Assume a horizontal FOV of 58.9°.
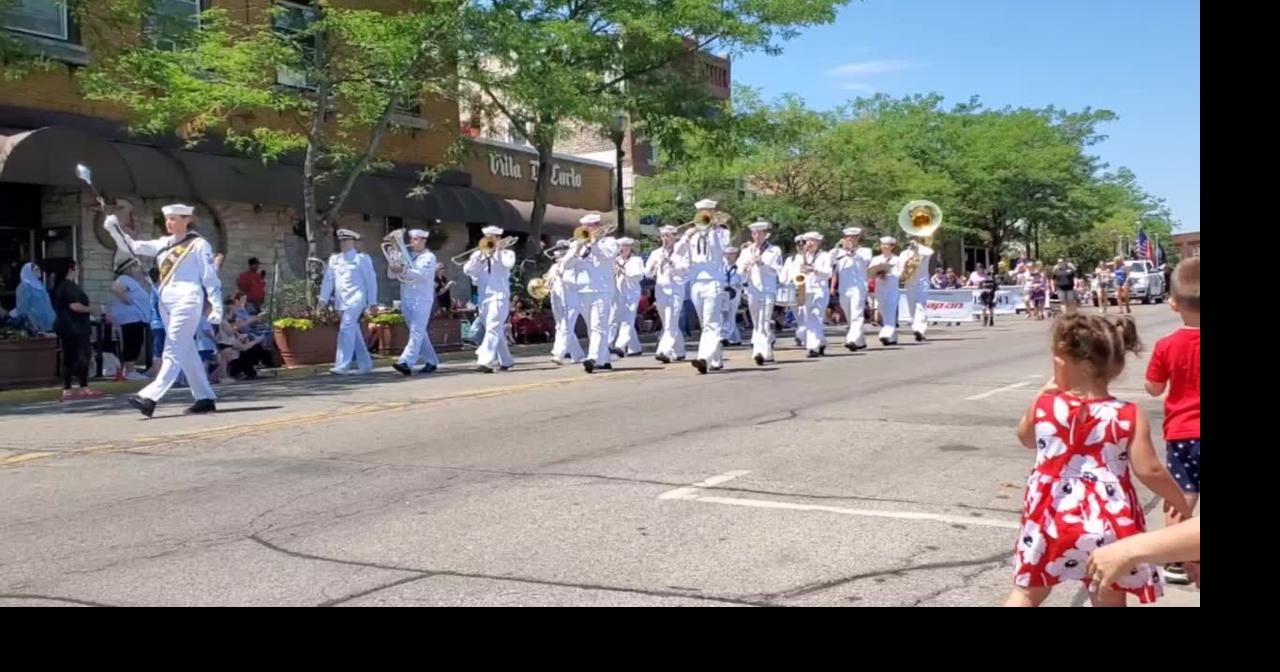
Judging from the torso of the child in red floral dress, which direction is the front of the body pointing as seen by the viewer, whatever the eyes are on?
away from the camera

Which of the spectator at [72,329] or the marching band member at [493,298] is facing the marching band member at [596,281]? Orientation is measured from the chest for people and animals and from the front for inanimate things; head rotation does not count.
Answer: the spectator

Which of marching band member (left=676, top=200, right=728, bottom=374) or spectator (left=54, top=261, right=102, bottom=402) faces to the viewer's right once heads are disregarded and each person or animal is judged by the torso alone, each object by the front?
the spectator

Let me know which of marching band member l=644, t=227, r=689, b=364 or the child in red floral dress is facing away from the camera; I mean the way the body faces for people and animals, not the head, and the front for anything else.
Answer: the child in red floral dress

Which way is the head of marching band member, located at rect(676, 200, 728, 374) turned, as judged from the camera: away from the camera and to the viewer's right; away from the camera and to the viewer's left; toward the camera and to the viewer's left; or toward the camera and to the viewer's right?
toward the camera and to the viewer's left

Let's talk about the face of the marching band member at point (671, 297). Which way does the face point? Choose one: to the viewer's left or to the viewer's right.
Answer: to the viewer's left

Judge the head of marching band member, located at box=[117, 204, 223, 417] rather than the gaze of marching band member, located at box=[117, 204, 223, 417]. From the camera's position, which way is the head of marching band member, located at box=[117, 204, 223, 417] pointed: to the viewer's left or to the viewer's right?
to the viewer's left

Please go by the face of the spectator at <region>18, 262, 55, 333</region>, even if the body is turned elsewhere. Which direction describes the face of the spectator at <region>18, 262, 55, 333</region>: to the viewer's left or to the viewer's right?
to the viewer's right

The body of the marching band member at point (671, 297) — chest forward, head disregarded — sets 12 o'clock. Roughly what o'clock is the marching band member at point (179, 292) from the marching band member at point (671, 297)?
the marching band member at point (179, 292) is roughly at 12 o'clock from the marching band member at point (671, 297).

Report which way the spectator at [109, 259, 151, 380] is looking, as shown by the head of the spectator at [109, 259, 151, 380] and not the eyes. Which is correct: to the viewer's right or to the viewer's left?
to the viewer's right

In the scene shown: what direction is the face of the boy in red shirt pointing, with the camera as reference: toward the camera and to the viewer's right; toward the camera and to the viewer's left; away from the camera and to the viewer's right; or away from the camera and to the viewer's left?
away from the camera and to the viewer's left

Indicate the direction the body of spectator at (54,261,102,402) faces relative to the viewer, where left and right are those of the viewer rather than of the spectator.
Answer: facing to the right of the viewer

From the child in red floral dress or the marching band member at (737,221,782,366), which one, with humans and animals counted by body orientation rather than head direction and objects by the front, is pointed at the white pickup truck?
the child in red floral dress

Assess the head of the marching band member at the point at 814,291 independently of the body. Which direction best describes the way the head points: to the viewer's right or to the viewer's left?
to the viewer's left
